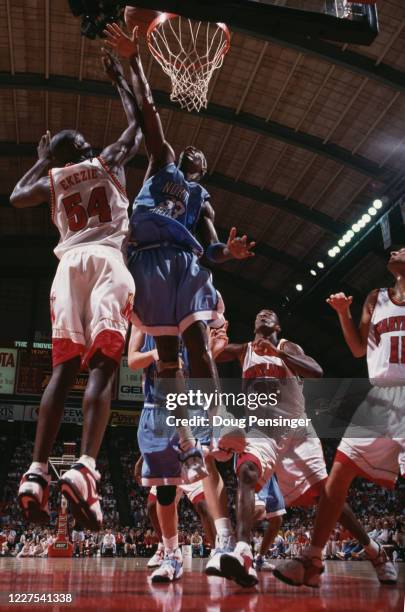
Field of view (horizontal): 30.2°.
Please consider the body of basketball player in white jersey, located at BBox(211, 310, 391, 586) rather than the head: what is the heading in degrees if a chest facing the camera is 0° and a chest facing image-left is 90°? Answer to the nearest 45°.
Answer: approximately 45°

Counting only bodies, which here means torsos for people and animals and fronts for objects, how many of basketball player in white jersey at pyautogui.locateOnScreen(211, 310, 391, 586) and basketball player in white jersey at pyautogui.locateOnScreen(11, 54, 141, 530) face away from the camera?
1

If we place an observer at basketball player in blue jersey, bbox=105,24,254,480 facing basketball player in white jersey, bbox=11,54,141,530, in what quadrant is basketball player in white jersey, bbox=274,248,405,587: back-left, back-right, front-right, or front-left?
back-left

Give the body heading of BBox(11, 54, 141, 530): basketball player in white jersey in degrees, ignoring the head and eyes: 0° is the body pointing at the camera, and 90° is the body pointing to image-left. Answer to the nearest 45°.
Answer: approximately 180°

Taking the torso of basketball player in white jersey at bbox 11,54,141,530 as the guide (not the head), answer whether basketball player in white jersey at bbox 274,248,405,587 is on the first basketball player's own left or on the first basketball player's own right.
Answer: on the first basketball player's own right
